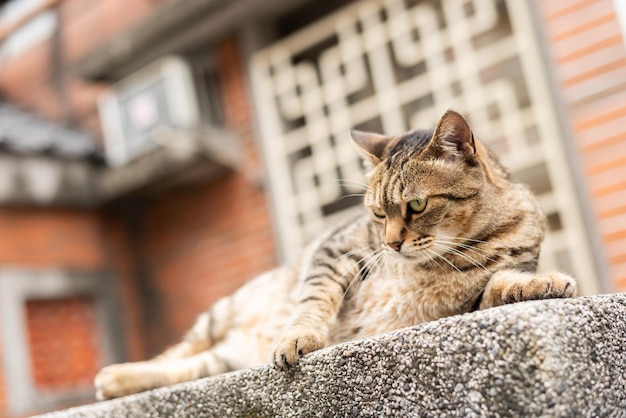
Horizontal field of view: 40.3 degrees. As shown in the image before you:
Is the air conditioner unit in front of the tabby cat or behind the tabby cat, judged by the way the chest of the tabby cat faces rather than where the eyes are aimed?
behind

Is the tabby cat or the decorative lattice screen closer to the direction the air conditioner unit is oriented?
the tabby cat

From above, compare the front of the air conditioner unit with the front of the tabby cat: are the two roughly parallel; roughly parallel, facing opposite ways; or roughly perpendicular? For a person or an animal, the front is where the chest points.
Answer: roughly perpendicular

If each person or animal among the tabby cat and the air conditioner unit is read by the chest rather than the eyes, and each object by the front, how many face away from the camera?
0

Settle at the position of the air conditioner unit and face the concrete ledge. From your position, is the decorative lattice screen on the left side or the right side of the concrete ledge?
left

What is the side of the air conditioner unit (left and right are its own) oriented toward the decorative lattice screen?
left

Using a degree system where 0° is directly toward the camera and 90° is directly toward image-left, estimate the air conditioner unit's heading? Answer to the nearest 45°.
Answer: approximately 45°

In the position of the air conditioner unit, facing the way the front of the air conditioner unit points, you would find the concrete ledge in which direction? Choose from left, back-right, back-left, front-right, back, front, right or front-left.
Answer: front-left

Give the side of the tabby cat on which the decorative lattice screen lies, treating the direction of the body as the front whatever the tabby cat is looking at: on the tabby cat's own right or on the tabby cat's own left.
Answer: on the tabby cat's own left

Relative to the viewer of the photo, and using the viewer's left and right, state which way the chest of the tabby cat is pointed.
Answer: facing the viewer and to the right of the viewer

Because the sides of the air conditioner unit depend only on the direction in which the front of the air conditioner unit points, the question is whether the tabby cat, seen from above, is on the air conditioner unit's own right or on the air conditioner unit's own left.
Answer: on the air conditioner unit's own left
